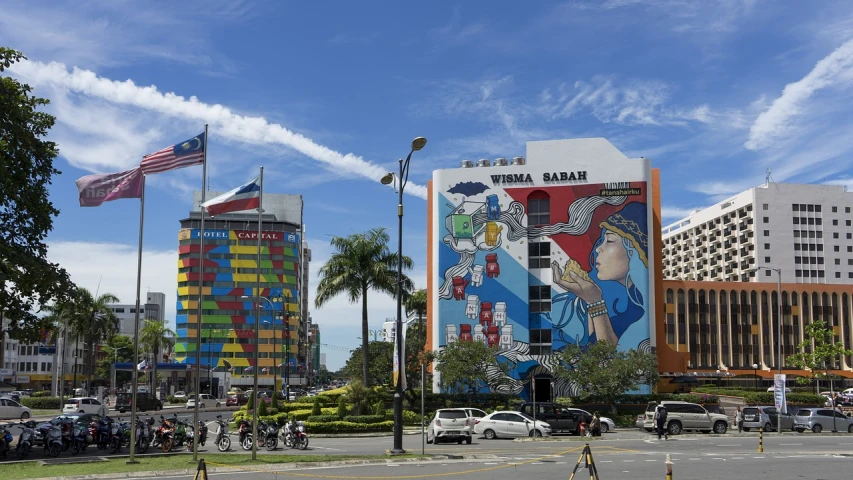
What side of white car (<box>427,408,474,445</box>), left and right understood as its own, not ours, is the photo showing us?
back

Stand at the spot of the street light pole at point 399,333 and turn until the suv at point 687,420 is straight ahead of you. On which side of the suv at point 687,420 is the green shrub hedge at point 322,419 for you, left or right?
left

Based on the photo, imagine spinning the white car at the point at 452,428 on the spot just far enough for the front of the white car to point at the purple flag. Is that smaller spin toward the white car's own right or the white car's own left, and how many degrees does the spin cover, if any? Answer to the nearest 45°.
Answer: approximately 135° to the white car's own left

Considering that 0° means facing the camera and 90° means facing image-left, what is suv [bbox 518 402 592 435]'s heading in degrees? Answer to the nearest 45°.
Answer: approximately 270°

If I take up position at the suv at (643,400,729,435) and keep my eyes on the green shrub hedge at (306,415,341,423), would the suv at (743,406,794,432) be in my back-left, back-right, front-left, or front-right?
back-right
